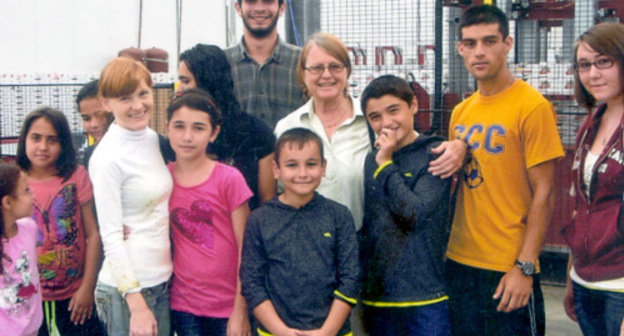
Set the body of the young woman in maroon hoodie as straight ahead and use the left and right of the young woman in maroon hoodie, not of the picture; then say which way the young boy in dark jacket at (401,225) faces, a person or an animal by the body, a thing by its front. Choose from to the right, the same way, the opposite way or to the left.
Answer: the same way

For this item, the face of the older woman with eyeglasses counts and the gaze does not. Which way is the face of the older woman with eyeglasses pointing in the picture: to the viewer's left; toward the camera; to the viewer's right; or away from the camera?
toward the camera

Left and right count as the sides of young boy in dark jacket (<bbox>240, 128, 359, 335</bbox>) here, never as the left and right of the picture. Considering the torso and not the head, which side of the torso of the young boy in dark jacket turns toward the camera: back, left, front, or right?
front

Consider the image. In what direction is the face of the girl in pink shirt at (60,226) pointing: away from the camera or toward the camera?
toward the camera

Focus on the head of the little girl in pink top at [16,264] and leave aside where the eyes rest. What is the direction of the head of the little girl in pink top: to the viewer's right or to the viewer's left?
to the viewer's right

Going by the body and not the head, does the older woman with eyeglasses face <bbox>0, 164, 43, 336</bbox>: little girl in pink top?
no

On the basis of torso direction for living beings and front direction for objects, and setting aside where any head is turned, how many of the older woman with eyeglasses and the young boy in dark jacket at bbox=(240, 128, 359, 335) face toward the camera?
2

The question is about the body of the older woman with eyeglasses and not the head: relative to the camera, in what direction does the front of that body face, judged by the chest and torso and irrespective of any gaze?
toward the camera

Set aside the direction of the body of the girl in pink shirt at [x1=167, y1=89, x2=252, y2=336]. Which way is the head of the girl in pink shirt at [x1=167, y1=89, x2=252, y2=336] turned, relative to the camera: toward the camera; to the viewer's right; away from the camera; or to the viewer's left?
toward the camera

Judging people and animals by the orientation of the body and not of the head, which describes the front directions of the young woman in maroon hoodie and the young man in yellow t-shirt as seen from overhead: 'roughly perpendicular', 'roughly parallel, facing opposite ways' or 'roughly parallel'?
roughly parallel

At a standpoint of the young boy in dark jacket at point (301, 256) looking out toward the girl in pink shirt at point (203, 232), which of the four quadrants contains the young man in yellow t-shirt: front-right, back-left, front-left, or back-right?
back-right

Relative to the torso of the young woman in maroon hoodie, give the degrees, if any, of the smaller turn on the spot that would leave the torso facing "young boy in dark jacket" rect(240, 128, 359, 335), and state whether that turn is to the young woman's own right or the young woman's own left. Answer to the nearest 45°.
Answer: approximately 45° to the young woman's own right

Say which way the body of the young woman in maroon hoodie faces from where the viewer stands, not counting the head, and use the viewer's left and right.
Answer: facing the viewer and to the left of the viewer
